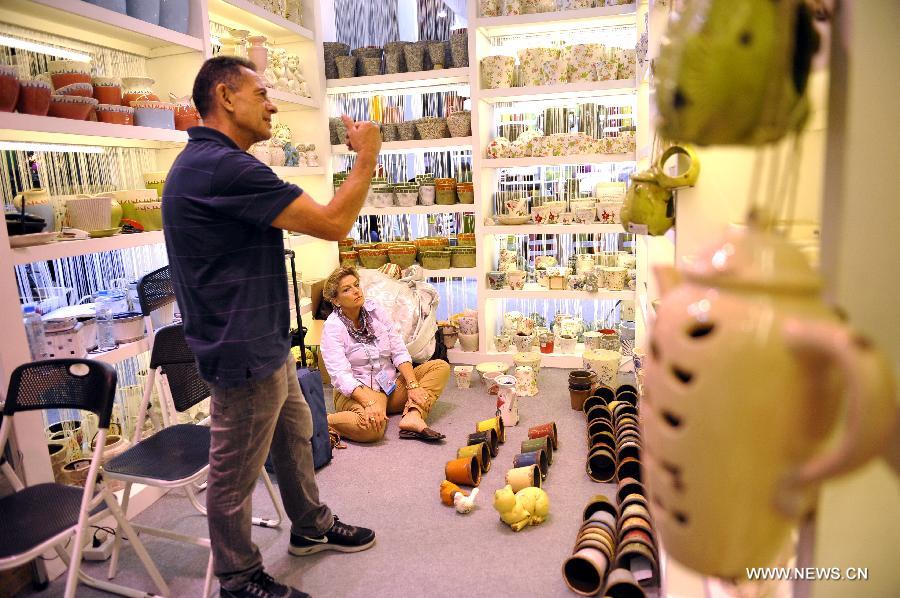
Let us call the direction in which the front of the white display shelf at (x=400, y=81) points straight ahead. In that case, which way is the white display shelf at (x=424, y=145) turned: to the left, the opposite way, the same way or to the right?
the same way

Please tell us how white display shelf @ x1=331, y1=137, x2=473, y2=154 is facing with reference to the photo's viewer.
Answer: facing the viewer

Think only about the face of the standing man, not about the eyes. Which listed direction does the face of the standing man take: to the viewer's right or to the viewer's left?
to the viewer's right

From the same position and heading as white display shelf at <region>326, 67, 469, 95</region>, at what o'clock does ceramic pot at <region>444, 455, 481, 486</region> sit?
The ceramic pot is roughly at 12 o'clock from the white display shelf.

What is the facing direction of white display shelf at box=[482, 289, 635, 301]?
toward the camera

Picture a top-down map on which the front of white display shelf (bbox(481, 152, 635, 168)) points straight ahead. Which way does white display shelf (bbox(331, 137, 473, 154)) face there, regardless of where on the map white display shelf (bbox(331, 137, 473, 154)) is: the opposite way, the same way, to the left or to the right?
the same way

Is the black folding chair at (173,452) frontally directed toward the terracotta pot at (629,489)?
no

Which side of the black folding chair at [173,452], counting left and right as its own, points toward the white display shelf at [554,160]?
back

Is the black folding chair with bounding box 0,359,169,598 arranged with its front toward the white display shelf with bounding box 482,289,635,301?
no

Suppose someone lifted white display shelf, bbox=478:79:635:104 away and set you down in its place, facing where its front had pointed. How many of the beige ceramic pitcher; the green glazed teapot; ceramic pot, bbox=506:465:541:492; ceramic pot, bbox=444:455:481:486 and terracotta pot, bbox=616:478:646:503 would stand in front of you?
5

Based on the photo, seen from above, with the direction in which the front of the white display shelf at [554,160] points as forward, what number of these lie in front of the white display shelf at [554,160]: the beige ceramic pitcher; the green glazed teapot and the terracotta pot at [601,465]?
3

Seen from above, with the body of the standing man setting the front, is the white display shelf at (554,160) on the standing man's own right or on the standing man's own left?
on the standing man's own left

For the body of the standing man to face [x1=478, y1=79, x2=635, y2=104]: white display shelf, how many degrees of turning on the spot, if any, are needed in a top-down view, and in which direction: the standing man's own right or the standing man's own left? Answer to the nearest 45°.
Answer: approximately 45° to the standing man's own left
